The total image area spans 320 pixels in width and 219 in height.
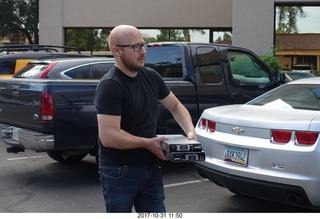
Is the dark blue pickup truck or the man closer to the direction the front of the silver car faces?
the dark blue pickup truck

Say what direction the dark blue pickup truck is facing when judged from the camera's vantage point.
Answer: facing away from the viewer and to the right of the viewer

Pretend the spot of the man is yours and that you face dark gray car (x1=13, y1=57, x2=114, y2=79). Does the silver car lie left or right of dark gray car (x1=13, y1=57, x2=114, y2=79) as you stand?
right

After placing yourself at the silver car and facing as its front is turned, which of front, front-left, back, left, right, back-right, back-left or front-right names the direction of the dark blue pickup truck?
left

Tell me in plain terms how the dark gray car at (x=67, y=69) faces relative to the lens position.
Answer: facing away from the viewer and to the right of the viewer

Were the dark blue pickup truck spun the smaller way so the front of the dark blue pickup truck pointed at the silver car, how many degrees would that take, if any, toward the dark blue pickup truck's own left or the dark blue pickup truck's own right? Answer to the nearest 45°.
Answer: approximately 90° to the dark blue pickup truck's own right

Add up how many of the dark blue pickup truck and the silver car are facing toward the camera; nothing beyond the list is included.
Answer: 0

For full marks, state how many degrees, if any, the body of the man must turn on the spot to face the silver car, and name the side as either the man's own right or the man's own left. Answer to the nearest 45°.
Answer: approximately 90° to the man's own left

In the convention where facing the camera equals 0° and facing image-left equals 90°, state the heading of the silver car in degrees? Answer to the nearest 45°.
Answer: approximately 225°

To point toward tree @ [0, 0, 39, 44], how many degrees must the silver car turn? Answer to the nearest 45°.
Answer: approximately 90° to its left

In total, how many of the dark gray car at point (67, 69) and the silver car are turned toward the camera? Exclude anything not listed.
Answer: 0
